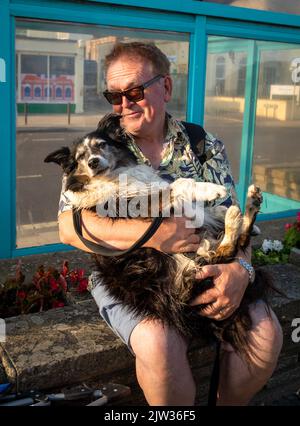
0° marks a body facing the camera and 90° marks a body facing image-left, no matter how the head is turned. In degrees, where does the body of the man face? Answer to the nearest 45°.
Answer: approximately 0°

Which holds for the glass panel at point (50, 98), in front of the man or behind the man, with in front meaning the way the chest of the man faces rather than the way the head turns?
behind

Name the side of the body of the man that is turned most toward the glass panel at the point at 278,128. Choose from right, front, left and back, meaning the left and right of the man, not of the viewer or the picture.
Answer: back

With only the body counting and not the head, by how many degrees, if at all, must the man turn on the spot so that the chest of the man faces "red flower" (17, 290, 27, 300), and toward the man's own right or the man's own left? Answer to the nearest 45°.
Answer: approximately 135° to the man's own right

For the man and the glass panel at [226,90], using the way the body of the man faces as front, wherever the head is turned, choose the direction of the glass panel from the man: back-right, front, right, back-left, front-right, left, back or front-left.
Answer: back

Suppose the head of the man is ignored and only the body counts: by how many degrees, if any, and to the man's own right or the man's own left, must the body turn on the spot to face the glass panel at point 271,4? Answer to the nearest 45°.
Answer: approximately 180°

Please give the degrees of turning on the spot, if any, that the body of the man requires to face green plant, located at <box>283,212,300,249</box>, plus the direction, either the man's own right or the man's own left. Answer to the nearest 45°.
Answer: approximately 135° to the man's own left

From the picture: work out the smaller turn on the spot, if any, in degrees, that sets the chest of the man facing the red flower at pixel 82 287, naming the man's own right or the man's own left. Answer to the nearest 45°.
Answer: approximately 135° to the man's own right
